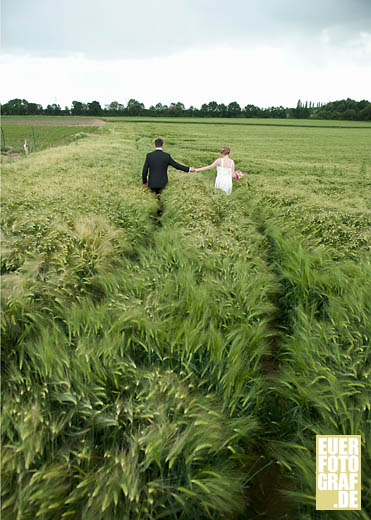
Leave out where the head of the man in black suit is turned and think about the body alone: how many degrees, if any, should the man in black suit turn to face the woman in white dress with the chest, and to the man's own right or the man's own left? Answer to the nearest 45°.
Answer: approximately 45° to the man's own right

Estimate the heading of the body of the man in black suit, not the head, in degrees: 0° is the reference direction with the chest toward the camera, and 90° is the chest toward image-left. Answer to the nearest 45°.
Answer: approximately 180°
